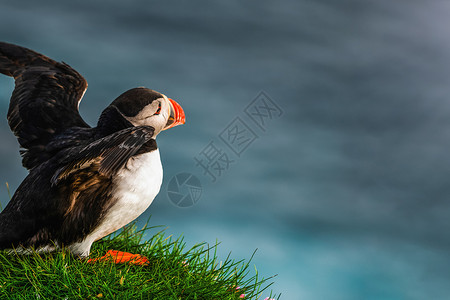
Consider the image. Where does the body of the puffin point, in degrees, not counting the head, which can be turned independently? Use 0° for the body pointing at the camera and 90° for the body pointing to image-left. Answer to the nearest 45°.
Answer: approximately 270°
